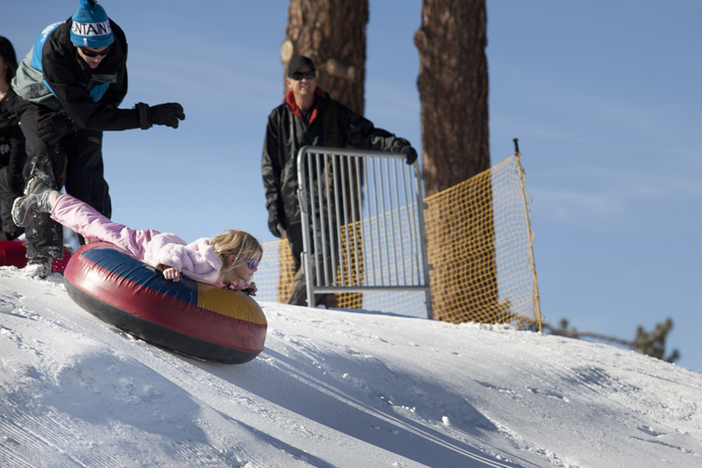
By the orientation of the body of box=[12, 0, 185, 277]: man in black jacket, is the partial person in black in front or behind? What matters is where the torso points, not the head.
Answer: behind

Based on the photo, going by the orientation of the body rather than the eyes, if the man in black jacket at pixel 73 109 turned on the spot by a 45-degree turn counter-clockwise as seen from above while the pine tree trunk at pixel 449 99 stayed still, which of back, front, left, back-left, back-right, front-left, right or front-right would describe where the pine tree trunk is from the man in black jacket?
front-left

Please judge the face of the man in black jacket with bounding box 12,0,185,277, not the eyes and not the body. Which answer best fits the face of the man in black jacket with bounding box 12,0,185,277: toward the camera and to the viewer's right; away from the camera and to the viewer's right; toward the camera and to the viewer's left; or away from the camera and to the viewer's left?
toward the camera and to the viewer's right

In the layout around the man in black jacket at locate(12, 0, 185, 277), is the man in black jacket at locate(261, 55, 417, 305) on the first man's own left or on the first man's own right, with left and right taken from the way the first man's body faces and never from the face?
on the first man's own left

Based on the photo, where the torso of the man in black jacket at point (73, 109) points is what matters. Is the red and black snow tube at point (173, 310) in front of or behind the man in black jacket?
in front

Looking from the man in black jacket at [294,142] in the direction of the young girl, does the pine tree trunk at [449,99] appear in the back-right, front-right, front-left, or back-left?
back-left

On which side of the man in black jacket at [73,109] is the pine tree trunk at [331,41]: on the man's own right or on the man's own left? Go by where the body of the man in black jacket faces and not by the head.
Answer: on the man's own left

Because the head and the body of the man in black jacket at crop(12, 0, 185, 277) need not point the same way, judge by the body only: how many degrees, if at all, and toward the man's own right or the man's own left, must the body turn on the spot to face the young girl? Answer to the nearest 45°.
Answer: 0° — they already face them

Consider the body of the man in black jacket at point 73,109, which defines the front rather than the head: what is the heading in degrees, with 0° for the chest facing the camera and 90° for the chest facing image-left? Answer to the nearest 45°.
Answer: approximately 315°
